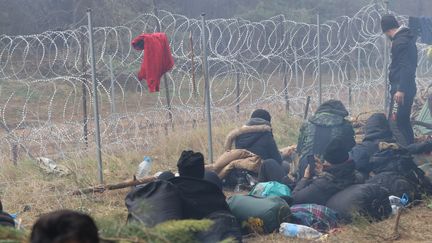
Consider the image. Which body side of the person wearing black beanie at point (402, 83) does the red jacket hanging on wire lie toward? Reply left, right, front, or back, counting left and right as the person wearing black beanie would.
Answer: front

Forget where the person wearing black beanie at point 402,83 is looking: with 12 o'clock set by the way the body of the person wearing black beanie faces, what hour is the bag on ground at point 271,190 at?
The bag on ground is roughly at 10 o'clock from the person wearing black beanie.

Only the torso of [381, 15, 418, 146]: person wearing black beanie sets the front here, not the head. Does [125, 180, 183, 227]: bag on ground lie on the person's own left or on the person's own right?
on the person's own left

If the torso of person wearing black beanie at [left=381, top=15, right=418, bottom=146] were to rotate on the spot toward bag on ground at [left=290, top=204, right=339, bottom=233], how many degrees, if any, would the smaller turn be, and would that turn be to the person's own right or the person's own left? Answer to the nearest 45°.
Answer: approximately 90° to the person's own left

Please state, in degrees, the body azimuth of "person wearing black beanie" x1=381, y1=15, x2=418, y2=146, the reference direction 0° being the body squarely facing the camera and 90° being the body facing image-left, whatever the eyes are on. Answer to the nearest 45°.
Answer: approximately 90°

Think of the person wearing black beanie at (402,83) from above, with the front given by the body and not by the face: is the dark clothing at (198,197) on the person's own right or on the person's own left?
on the person's own left

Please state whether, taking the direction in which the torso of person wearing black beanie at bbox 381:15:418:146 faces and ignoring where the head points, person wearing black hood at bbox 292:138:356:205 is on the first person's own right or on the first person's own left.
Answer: on the first person's own left

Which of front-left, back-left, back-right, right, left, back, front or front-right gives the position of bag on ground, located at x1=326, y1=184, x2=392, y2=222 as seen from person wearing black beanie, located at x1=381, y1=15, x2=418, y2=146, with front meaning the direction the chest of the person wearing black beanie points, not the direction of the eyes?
left

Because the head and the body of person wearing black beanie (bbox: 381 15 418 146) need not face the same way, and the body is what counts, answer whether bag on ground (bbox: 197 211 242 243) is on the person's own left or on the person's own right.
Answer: on the person's own left

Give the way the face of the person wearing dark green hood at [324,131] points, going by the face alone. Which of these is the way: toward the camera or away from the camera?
away from the camera
